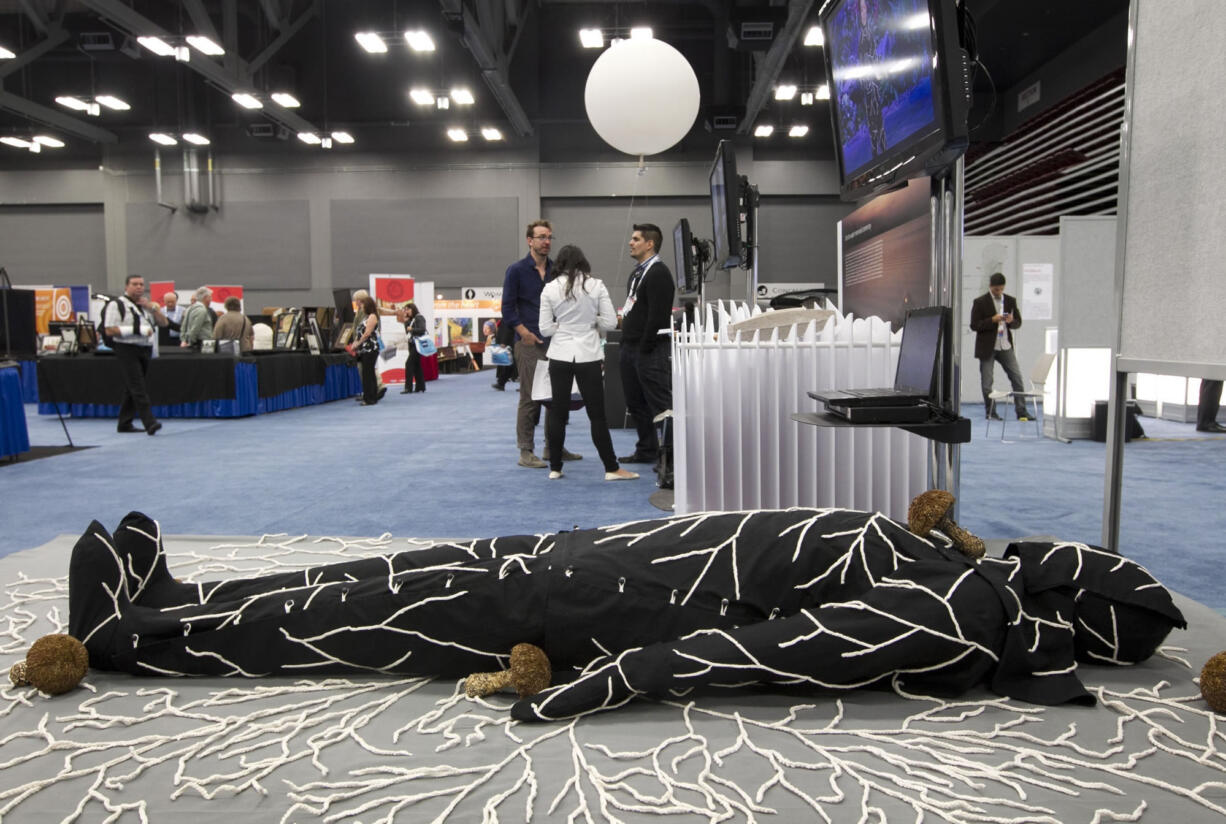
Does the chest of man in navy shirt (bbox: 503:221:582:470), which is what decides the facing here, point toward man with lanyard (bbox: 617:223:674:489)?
yes

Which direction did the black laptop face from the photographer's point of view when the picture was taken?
facing to the left of the viewer

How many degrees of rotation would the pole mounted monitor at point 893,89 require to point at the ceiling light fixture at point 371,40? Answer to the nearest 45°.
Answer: approximately 90° to its right

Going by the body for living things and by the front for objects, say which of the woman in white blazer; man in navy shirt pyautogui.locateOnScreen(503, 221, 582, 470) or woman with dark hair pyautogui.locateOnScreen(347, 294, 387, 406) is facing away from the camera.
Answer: the woman in white blazer

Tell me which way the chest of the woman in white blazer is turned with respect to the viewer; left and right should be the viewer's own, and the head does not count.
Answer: facing away from the viewer

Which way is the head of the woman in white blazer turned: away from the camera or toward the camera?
away from the camera

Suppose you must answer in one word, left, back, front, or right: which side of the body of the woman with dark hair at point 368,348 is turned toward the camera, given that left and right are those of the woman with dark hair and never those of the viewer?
left

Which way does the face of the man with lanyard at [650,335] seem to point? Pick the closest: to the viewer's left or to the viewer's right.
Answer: to the viewer's left

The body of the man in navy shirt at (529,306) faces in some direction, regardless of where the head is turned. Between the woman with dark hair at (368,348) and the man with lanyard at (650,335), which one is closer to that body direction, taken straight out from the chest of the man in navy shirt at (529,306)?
the man with lanyard

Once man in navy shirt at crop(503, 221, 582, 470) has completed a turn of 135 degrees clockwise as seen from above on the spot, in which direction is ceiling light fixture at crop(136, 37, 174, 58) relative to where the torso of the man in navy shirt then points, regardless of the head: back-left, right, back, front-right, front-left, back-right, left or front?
front-right

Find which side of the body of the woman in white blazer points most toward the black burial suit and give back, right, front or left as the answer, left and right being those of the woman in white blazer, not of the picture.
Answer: back

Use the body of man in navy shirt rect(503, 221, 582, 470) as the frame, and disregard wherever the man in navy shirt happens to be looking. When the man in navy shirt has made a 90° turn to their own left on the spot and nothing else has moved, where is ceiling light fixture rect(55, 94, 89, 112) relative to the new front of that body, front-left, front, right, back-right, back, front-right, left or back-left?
left
